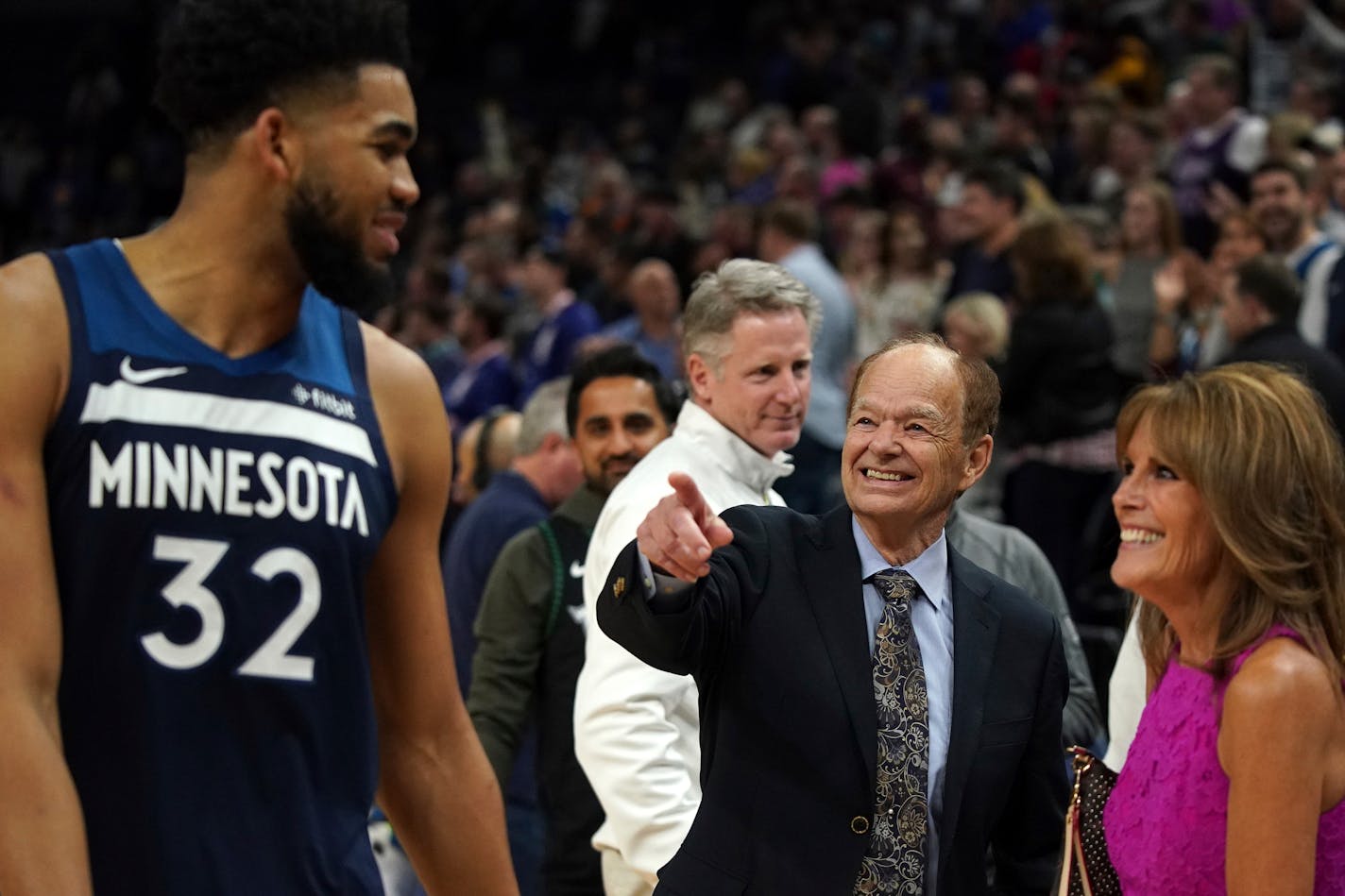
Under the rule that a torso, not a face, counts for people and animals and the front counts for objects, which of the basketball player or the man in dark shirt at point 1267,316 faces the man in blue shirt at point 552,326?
the man in dark shirt

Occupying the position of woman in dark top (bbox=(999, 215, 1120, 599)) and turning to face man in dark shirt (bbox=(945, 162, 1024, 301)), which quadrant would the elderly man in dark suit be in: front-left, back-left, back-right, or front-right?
back-left

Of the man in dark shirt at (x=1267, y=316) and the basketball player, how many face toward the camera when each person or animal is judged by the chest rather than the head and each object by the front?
1

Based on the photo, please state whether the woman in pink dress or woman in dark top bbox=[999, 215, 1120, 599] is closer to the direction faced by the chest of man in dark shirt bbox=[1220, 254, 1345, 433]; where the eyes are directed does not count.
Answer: the woman in dark top

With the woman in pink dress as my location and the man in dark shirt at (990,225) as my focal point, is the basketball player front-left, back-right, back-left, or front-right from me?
back-left

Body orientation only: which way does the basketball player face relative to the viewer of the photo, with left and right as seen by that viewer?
facing the viewer

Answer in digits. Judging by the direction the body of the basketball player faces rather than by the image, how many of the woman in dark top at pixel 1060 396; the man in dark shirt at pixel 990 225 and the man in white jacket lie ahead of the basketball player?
0

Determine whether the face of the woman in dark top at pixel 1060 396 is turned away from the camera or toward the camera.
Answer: away from the camera

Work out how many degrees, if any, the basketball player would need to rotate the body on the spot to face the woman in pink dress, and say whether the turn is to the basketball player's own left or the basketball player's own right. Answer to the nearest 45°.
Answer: approximately 90° to the basketball player's own left

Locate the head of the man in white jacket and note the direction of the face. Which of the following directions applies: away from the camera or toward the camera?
toward the camera

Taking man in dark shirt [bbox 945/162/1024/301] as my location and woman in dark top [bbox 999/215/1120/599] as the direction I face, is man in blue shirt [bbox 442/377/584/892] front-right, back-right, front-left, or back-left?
front-right

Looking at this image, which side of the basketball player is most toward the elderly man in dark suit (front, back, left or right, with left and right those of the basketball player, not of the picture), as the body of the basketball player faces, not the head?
left

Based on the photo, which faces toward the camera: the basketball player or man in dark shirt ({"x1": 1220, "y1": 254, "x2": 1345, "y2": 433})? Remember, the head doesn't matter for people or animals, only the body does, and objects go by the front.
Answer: the basketball player
